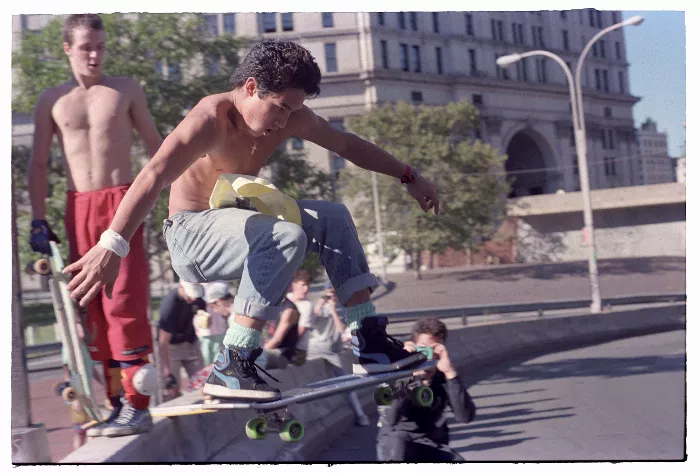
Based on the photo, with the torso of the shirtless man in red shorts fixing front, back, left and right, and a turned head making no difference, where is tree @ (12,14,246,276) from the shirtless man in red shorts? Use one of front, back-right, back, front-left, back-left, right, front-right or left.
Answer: back

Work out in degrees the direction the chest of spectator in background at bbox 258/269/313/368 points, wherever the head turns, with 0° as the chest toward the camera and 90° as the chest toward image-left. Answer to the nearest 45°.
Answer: approximately 315°

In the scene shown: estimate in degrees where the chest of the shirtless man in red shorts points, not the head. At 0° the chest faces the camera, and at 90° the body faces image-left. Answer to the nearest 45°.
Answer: approximately 0°

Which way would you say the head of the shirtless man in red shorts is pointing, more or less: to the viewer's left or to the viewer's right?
to the viewer's right

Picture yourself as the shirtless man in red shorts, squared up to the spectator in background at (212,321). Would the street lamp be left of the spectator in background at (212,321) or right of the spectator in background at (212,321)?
right
